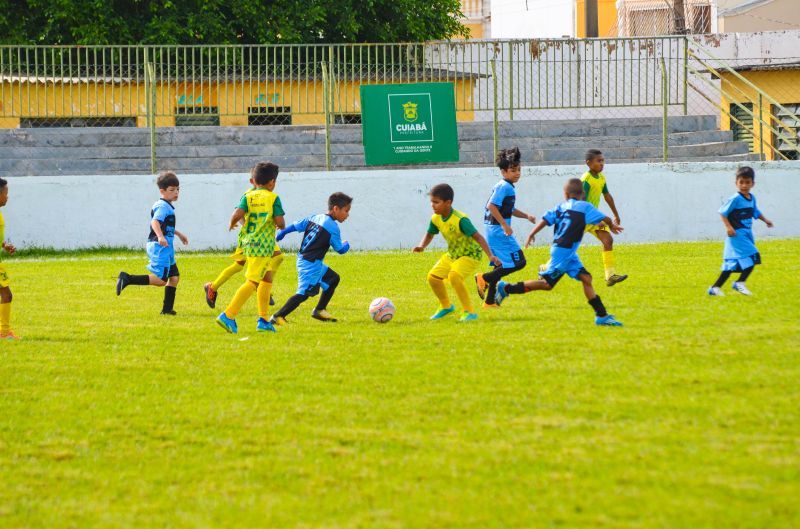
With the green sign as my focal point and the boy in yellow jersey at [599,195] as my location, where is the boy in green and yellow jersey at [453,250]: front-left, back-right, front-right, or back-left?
back-left

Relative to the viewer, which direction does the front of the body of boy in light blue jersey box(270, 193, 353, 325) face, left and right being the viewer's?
facing away from the viewer and to the right of the viewer

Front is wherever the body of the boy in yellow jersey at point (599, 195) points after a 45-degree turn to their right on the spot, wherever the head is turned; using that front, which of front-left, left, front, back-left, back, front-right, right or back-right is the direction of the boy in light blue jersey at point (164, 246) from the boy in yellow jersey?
front-right

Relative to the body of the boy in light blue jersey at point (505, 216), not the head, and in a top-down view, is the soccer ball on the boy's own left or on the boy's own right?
on the boy's own right

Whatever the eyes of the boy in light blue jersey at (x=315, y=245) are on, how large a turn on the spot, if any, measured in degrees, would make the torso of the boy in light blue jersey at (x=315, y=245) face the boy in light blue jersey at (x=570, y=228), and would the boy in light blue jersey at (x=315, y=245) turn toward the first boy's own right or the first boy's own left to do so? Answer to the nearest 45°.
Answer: approximately 45° to the first boy's own right
